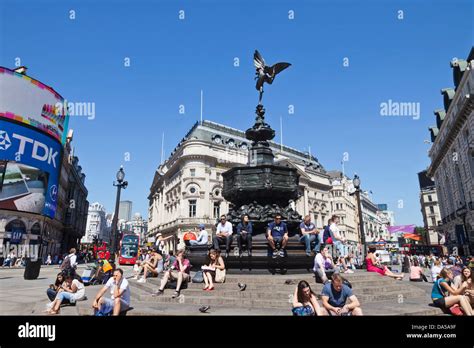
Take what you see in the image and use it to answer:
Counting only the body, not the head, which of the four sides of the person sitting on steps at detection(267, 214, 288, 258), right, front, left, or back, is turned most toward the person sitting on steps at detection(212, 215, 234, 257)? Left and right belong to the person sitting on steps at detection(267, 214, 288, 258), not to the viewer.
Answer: right

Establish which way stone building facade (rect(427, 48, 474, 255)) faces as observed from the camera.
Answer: facing to the left of the viewer

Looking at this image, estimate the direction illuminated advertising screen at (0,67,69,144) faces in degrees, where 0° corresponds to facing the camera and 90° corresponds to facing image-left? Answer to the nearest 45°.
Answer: approximately 315°

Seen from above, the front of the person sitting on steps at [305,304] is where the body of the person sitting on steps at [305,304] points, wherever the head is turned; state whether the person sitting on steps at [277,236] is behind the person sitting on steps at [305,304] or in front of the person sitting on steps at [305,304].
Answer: behind

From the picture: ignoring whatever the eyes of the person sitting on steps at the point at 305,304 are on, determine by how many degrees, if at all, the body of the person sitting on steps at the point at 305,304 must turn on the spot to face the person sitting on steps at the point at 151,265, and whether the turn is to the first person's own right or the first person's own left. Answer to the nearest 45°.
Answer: approximately 135° to the first person's own right
